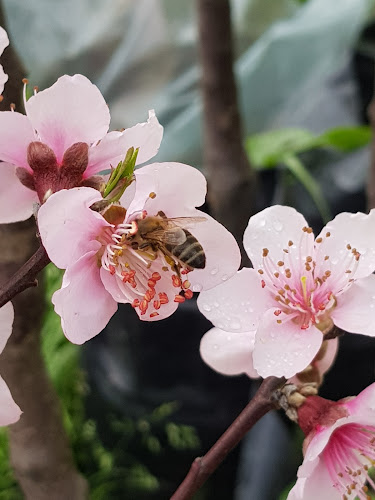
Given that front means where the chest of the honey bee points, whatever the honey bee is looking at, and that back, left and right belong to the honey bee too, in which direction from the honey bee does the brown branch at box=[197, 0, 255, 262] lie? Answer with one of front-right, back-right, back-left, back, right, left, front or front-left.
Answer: right

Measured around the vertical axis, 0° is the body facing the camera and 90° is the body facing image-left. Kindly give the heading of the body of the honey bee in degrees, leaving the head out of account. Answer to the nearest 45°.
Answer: approximately 90°
